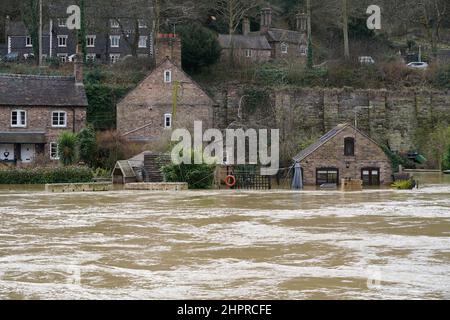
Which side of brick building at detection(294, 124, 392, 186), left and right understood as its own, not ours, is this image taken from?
front

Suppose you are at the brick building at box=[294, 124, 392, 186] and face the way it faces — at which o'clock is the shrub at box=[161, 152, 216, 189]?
The shrub is roughly at 2 o'clock from the brick building.

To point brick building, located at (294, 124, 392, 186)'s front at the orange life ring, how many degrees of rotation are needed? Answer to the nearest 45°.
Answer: approximately 45° to its right

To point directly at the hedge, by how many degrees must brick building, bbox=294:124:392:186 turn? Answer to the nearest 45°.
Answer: approximately 90° to its right

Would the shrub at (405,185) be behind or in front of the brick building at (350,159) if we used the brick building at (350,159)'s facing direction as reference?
in front
